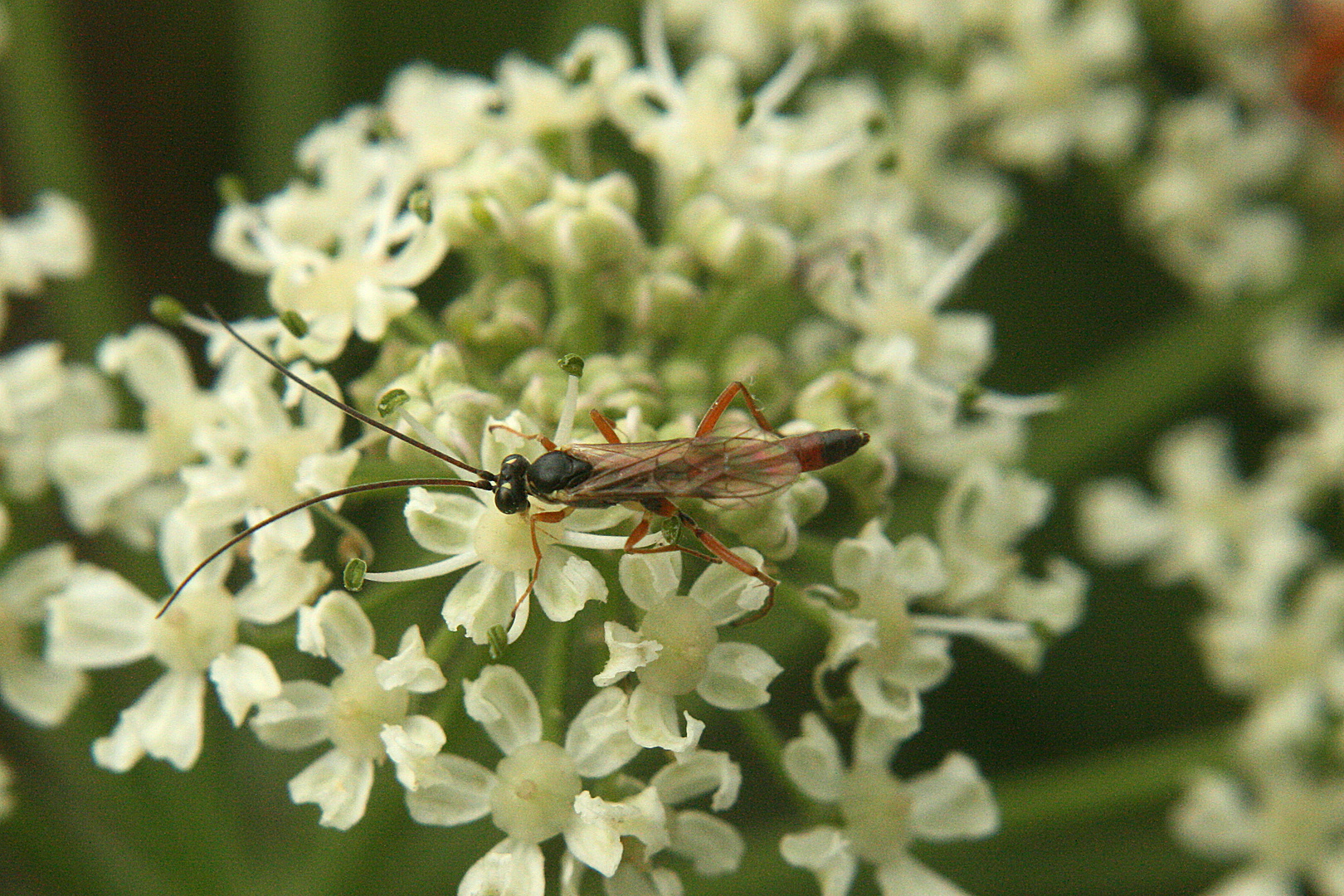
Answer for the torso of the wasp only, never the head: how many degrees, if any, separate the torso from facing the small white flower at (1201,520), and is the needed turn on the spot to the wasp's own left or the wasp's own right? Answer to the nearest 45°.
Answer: approximately 135° to the wasp's own right

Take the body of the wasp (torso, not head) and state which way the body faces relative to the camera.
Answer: to the viewer's left

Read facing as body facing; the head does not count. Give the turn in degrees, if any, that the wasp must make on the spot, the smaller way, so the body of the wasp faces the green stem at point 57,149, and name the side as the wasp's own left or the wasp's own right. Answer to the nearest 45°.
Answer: approximately 45° to the wasp's own right

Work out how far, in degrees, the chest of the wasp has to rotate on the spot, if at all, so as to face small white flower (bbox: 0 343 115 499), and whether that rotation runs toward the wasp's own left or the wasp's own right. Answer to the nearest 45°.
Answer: approximately 45° to the wasp's own right

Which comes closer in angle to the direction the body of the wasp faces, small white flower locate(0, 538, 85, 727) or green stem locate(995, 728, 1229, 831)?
the small white flower

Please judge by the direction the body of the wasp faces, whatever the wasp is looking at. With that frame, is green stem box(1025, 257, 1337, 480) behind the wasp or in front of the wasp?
behind
